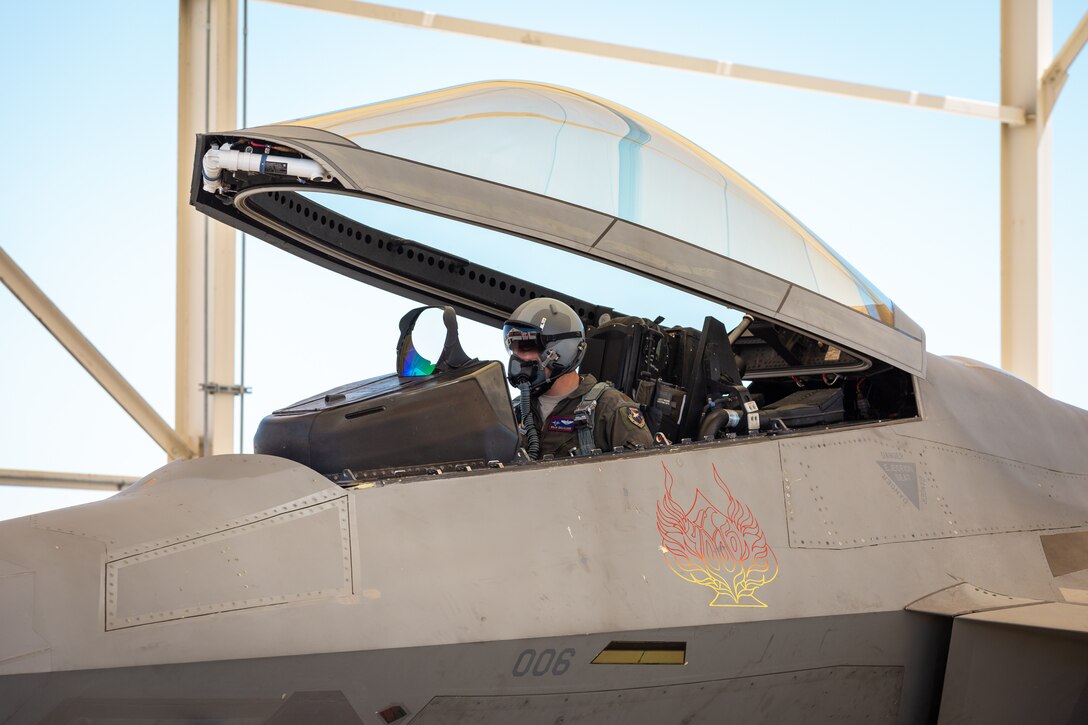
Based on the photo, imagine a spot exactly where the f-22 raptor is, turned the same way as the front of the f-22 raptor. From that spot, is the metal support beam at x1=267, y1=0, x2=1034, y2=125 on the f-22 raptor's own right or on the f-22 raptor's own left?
on the f-22 raptor's own right

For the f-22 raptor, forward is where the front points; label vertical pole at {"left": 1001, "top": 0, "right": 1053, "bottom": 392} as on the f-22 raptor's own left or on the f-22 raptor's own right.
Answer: on the f-22 raptor's own right

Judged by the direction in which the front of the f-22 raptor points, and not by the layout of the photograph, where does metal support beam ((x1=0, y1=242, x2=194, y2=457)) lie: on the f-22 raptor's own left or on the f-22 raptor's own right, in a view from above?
on the f-22 raptor's own right

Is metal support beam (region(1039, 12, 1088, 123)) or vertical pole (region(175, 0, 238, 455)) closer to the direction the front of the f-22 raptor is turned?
the vertical pole

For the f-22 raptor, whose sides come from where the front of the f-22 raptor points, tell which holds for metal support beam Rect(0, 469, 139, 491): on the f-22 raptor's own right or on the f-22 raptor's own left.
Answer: on the f-22 raptor's own right

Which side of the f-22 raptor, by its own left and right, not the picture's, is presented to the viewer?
left

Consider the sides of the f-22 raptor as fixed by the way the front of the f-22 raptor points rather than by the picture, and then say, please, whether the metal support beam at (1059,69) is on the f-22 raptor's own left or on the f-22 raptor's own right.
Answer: on the f-22 raptor's own right

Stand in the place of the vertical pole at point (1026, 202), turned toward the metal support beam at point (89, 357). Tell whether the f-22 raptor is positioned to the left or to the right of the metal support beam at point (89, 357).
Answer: left
